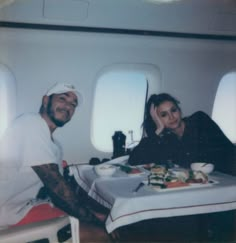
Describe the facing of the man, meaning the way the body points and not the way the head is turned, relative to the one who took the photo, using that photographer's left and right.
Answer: facing to the right of the viewer

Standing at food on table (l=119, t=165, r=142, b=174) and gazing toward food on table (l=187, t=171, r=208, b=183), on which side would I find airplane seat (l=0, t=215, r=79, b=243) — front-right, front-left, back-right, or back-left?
back-right

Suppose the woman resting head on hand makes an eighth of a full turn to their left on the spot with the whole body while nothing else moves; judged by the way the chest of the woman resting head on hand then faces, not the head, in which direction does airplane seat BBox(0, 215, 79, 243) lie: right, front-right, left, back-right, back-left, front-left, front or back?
right

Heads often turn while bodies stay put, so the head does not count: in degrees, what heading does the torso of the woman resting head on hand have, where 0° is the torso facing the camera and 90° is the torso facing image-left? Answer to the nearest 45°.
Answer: approximately 0°

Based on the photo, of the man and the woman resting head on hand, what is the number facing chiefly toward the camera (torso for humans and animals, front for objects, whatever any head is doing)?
1
